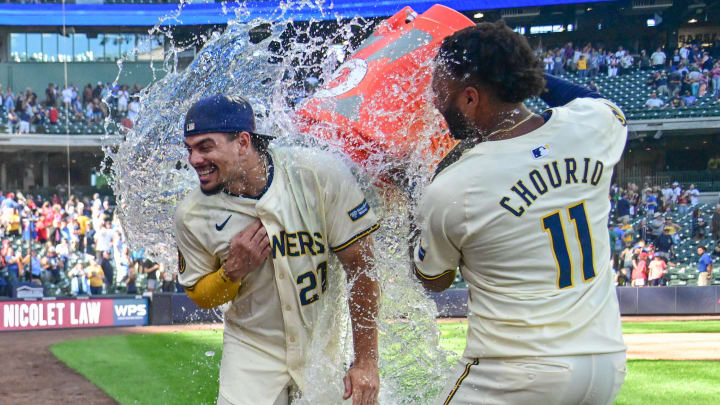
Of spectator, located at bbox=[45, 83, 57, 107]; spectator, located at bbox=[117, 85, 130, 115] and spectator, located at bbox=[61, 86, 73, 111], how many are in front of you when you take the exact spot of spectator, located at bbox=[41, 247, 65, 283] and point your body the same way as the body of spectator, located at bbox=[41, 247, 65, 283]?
0

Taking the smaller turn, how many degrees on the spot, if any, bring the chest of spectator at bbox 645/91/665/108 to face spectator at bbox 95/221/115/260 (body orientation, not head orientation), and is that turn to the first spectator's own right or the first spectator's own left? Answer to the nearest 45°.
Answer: approximately 45° to the first spectator's own right

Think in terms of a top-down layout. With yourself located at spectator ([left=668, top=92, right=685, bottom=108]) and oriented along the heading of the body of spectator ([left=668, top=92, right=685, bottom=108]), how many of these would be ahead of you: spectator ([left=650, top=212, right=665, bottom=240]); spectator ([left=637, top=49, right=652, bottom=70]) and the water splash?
2

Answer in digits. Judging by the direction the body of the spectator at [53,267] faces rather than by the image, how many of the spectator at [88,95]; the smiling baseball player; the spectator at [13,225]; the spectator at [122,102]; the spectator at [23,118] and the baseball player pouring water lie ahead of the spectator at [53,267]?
2

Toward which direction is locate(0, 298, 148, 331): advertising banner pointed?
toward the camera

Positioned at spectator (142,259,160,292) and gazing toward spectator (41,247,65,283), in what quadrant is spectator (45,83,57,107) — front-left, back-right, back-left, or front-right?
front-right

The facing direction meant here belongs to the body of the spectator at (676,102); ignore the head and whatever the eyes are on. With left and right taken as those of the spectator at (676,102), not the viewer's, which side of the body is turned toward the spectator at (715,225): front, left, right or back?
front

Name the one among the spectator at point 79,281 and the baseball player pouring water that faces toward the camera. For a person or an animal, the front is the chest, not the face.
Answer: the spectator

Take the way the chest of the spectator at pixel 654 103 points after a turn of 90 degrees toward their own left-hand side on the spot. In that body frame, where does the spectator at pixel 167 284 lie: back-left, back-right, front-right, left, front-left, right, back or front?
back-right

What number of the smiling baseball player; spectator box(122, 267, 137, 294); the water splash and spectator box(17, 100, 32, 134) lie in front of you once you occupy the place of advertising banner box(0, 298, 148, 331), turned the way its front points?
2

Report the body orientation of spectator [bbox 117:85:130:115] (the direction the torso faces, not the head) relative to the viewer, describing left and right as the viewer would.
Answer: facing the viewer

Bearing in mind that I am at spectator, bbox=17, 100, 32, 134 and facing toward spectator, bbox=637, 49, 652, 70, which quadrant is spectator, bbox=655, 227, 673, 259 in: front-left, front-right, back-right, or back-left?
front-right

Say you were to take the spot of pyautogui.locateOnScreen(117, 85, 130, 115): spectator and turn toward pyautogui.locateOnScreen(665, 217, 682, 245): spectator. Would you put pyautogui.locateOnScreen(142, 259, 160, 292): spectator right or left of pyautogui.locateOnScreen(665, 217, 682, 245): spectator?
right

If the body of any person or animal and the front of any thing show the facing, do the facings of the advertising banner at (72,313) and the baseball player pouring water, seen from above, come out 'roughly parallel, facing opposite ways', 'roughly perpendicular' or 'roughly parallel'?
roughly parallel, facing opposite ways

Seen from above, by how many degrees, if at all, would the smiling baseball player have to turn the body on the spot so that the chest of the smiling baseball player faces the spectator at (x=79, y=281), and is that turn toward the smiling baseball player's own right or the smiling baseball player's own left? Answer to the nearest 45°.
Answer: approximately 180°

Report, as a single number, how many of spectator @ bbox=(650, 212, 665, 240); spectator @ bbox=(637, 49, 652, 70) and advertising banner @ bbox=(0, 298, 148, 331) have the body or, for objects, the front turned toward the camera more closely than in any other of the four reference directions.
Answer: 3

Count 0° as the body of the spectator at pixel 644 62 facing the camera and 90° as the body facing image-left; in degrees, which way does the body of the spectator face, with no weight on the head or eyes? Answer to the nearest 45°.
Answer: approximately 0°

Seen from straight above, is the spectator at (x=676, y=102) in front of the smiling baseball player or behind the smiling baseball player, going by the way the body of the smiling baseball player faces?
behind

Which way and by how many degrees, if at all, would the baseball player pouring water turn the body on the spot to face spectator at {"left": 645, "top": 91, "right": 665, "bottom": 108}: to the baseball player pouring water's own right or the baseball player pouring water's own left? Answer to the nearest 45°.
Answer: approximately 45° to the baseball player pouring water's own right
